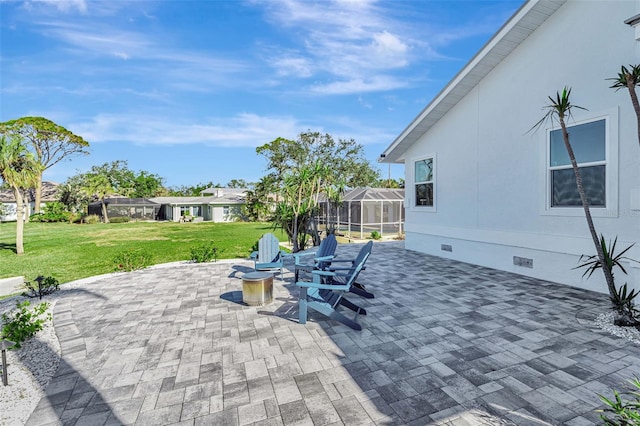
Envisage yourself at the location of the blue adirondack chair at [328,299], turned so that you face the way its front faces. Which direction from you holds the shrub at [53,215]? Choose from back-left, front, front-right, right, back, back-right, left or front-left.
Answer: front-right

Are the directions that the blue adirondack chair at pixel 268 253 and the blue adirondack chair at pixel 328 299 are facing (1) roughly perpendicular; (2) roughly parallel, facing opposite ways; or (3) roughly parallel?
roughly perpendicular

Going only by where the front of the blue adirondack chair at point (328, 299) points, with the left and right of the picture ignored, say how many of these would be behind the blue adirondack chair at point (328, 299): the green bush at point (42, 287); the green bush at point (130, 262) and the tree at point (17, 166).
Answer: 0

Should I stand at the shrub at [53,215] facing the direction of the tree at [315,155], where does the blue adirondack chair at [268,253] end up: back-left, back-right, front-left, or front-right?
front-right

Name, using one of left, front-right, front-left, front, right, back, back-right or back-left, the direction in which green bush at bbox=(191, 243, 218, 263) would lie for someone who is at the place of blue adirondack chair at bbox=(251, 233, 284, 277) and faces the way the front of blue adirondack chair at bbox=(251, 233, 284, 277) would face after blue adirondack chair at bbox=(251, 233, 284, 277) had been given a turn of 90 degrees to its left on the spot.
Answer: back-left

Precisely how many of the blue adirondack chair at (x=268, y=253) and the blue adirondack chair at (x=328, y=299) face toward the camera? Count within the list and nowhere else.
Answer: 1

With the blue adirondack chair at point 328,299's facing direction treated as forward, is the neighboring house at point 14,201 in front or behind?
in front

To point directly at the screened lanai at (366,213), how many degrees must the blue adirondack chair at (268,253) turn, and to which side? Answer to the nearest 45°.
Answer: approximately 135° to its left

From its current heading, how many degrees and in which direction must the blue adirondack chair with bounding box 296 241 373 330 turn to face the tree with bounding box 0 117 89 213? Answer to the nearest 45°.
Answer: approximately 45° to its right

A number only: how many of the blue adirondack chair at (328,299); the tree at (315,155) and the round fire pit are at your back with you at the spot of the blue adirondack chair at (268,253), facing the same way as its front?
1

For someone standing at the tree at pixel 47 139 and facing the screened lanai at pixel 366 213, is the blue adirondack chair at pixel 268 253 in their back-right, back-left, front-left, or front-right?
front-right

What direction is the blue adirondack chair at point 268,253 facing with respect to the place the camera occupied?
facing the viewer

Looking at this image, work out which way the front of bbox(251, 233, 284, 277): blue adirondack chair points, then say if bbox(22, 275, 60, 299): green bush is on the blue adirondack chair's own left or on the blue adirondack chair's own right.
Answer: on the blue adirondack chair's own right

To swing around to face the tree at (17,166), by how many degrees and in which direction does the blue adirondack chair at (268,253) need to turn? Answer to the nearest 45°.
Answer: approximately 135° to its right

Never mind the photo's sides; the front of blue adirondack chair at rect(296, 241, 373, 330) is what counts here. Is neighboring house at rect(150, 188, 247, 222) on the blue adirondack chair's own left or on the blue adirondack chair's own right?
on the blue adirondack chair's own right

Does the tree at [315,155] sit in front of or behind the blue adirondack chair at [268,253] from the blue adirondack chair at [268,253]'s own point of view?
behind

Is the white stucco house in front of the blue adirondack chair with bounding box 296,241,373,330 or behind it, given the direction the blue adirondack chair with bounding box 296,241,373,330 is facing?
behind

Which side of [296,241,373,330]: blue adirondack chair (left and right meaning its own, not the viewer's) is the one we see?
left

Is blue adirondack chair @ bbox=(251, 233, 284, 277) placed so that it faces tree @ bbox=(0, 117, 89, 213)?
no
